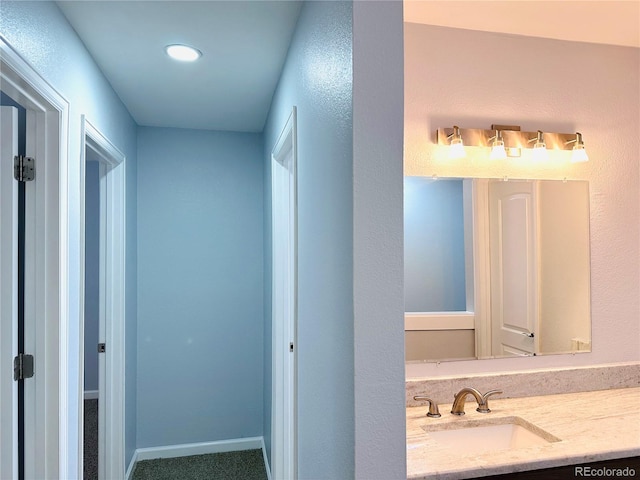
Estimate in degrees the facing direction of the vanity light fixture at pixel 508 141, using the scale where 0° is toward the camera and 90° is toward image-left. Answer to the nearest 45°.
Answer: approximately 315°

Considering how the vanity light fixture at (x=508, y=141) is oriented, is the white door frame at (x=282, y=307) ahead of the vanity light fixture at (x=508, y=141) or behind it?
behind

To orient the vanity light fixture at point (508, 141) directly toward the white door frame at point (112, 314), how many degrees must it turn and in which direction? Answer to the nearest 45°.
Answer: approximately 135° to its right

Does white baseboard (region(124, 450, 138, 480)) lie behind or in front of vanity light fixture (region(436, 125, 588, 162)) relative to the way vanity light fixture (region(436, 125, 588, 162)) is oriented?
behind

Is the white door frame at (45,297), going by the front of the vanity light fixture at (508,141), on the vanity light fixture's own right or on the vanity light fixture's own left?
on the vanity light fixture's own right

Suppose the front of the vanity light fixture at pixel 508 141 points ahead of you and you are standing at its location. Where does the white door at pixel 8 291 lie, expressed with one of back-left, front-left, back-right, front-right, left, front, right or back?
right
